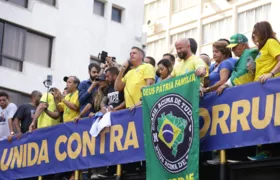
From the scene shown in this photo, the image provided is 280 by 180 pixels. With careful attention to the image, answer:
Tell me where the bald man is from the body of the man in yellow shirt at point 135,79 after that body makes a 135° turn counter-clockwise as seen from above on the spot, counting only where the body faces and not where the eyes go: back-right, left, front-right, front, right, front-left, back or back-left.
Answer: front-right

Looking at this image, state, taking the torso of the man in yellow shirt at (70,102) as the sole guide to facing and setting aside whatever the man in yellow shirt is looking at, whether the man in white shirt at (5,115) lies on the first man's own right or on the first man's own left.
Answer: on the first man's own right

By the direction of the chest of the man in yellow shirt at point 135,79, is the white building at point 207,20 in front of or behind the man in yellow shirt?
behind

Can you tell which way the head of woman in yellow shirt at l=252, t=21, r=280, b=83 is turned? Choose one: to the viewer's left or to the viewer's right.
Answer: to the viewer's left

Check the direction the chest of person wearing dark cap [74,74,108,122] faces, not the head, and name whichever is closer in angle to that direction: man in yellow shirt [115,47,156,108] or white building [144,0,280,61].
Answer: the man in yellow shirt

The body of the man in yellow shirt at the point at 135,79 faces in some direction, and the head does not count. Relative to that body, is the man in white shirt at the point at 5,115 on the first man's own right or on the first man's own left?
on the first man's own right

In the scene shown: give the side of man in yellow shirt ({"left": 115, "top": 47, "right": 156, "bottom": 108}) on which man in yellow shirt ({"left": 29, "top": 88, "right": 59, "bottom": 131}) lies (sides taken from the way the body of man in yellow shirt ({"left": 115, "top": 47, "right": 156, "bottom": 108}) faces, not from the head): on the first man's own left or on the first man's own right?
on the first man's own right

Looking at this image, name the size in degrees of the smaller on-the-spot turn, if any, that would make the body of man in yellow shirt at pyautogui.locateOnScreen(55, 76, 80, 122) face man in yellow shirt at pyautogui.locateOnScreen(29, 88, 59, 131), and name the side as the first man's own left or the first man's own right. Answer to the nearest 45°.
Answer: approximately 90° to the first man's own right

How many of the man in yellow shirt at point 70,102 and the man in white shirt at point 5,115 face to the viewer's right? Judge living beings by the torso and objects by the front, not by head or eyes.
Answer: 0

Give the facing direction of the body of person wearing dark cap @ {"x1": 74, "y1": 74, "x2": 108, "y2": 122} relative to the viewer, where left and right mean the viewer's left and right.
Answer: facing the viewer and to the left of the viewer
